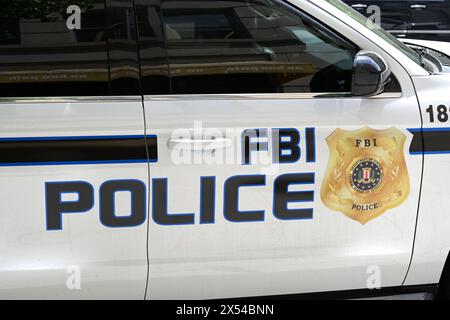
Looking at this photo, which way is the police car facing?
to the viewer's right

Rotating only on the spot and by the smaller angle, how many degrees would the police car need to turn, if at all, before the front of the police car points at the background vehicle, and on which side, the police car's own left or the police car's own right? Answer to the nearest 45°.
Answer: approximately 45° to the police car's own left
